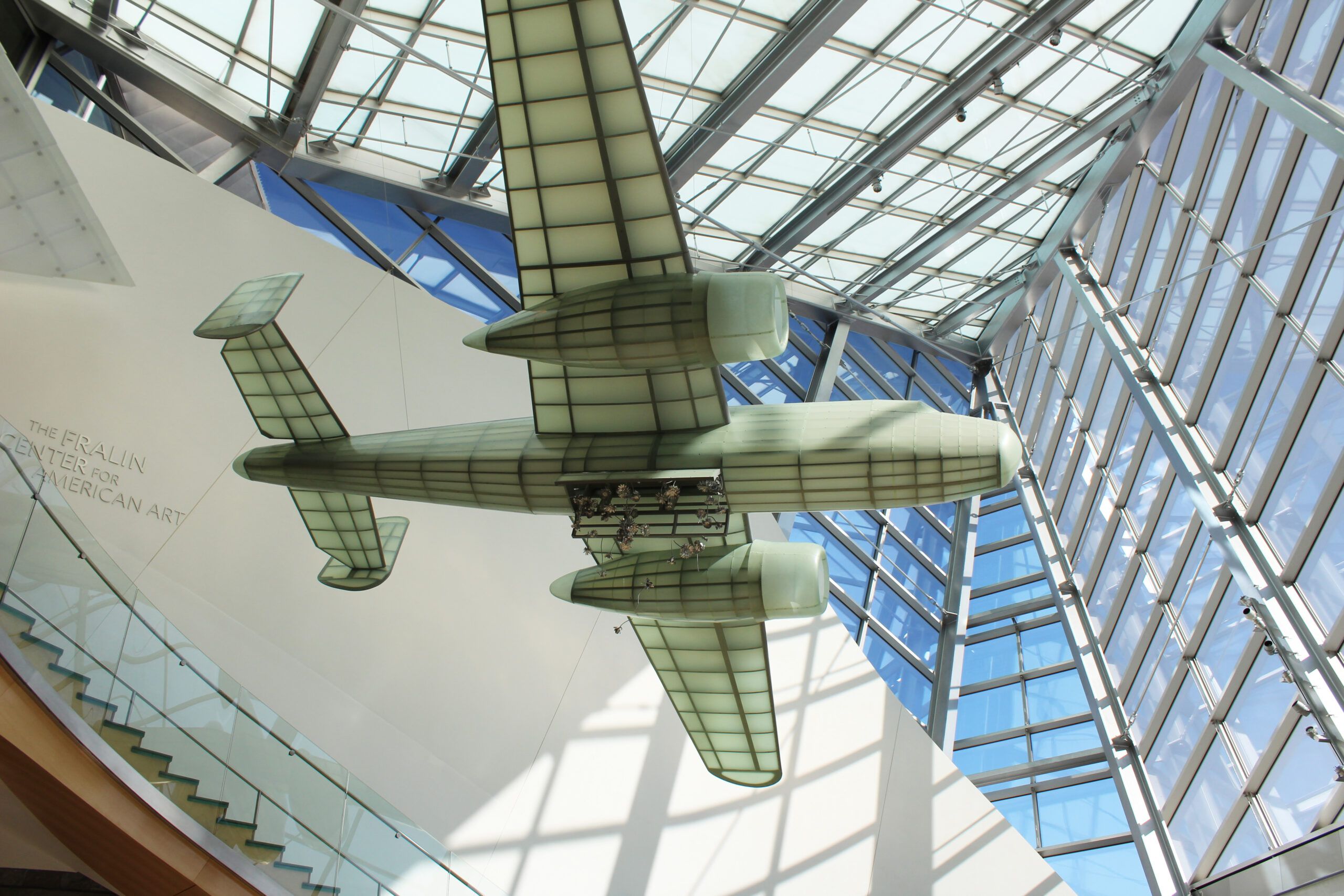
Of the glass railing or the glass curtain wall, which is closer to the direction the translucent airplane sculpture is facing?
the glass curtain wall

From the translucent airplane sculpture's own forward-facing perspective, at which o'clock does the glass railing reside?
The glass railing is roughly at 7 o'clock from the translucent airplane sculpture.

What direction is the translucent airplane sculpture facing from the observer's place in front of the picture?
facing to the right of the viewer

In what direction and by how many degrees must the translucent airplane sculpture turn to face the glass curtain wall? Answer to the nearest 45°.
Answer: approximately 45° to its left
